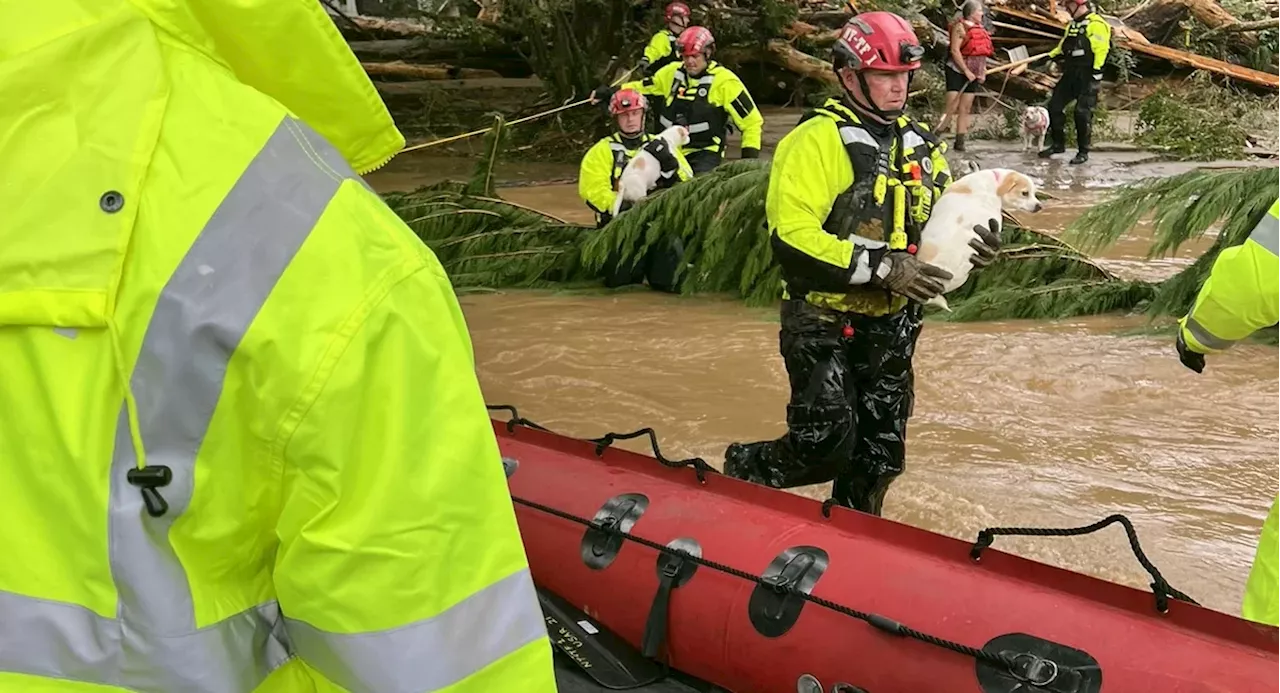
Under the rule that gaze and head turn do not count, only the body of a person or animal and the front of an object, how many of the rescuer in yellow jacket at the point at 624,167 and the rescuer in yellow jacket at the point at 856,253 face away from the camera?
0

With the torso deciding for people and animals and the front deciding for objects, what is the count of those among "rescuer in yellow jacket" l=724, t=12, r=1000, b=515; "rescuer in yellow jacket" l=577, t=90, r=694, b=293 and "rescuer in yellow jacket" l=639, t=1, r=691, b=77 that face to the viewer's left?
0

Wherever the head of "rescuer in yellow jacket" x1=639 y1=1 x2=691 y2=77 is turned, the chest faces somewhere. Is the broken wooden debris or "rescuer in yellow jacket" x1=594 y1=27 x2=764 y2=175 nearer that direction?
the rescuer in yellow jacket

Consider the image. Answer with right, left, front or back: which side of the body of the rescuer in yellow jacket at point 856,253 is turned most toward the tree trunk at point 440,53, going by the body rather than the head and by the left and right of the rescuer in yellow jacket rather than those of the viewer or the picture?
back

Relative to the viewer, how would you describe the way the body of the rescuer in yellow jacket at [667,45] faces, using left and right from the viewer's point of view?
facing the viewer and to the right of the viewer

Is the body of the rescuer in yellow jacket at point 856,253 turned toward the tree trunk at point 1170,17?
no

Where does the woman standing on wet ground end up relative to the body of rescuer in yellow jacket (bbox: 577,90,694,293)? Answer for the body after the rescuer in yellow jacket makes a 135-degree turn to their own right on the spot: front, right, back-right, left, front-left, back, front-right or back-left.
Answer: right

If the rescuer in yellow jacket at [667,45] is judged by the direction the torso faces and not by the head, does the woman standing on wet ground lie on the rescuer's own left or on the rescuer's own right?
on the rescuer's own left

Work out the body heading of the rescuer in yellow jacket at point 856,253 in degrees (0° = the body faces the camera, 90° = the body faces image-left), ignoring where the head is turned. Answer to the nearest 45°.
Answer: approximately 315°

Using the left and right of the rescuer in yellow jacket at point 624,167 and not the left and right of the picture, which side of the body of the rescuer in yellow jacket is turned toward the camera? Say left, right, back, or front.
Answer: front

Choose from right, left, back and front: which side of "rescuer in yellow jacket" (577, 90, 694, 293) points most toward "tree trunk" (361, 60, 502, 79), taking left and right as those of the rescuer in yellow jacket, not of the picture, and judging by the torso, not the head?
back

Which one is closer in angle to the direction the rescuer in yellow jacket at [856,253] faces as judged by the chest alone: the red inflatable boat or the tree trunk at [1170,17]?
the red inflatable boat

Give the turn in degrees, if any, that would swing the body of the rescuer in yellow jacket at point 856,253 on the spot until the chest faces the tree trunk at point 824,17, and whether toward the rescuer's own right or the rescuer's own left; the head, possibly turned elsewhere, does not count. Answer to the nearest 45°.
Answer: approximately 135° to the rescuer's own left

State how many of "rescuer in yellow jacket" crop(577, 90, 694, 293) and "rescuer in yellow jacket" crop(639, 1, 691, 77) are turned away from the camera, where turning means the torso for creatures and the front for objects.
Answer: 0

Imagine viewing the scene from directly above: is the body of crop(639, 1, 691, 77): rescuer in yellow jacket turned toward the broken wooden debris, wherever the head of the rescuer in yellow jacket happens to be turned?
no

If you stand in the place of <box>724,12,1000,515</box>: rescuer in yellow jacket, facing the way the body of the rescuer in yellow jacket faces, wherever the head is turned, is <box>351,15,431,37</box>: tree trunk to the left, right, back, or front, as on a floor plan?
back

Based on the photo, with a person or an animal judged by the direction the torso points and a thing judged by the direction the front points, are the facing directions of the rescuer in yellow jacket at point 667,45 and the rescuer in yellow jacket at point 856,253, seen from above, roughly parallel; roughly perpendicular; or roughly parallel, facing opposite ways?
roughly parallel

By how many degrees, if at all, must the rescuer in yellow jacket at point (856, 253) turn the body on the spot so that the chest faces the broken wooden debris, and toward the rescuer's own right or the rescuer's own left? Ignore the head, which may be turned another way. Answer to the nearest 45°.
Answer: approximately 135° to the rescuer's own left
